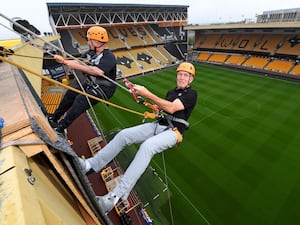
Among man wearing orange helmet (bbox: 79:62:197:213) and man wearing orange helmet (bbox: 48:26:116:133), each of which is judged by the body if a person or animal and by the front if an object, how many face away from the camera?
0

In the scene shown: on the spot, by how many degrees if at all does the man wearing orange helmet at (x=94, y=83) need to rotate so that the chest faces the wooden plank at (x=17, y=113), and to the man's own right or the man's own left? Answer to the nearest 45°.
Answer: approximately 45° to the man's own left

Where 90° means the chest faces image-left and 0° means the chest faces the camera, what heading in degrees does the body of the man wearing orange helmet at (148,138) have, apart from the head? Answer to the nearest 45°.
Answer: approximately 45°

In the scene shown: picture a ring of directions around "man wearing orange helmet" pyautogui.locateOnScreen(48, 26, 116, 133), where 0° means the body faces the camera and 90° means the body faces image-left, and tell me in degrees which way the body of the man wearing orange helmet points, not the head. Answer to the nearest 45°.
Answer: approximately 90°

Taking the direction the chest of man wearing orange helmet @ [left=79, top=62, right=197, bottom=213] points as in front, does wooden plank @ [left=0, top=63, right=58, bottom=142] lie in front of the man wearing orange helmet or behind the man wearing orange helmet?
in front
